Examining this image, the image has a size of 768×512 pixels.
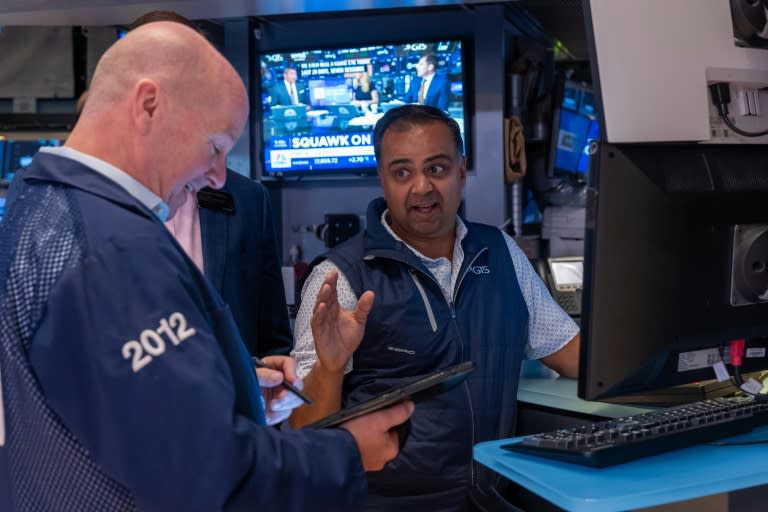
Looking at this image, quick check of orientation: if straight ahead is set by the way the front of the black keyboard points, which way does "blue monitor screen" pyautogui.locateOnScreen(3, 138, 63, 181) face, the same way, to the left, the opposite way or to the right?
the same way

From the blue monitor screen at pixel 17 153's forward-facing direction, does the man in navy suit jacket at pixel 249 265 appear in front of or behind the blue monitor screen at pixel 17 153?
in front

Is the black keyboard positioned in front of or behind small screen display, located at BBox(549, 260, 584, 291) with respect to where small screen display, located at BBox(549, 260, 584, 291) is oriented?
in front

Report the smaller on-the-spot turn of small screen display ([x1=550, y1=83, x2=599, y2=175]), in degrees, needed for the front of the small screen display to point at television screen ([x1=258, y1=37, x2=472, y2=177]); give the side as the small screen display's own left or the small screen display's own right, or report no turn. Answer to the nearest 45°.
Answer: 0° — it already faces it

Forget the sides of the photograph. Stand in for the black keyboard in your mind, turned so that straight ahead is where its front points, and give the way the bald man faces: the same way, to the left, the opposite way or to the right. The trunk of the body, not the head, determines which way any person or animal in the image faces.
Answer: to the left

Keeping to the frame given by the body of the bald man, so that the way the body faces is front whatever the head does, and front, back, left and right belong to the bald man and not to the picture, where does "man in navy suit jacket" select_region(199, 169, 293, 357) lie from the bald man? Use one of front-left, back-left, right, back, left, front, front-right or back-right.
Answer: left

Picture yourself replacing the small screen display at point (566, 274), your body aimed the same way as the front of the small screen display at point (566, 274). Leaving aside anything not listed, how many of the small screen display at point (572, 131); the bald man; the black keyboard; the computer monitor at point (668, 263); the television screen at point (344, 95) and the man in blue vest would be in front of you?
4

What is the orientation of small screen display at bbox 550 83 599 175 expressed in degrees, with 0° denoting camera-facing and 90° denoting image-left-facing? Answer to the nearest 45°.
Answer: approximately 45°

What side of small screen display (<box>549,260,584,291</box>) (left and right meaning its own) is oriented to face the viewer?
front

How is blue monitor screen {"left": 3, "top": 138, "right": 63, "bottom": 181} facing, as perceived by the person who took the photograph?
facing the viewer

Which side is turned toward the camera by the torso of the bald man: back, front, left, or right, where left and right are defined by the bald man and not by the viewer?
right

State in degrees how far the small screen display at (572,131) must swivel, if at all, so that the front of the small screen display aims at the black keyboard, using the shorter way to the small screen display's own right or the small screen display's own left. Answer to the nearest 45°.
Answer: approximately 45° to the small screen display's own left

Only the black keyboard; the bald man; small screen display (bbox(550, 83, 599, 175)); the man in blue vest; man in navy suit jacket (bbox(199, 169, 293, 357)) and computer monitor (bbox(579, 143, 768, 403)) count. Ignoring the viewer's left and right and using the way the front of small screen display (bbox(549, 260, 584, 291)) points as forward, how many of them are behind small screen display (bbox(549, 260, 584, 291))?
1
